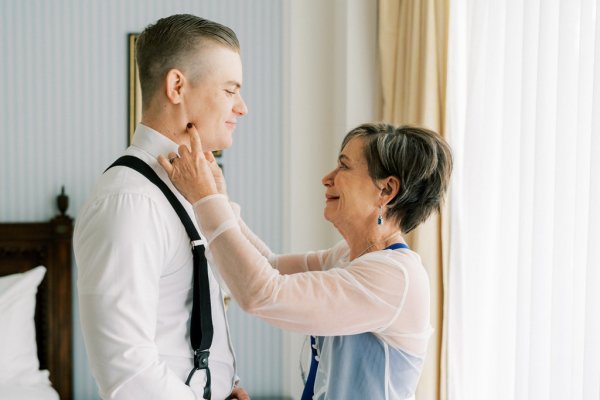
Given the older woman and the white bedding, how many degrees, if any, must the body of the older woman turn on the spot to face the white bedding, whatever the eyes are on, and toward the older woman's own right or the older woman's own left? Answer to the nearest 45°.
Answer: approximately 45° to the older woman's own right

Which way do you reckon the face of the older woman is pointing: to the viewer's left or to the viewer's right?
to the viewer's left

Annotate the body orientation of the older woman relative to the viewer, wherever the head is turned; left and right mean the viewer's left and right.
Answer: facing to the left of the viewer

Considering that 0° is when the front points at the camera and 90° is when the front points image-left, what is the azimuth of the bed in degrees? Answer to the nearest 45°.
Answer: approximately 0°

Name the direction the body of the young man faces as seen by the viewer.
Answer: to the viewer's right

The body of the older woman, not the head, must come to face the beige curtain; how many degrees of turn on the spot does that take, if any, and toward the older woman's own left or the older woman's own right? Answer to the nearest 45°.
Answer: approximately 90° to the older woman's own right
